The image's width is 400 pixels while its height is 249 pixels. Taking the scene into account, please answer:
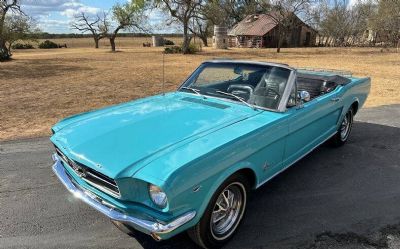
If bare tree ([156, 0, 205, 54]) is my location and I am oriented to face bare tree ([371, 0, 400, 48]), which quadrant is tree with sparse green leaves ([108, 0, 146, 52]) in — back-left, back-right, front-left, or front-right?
back-left

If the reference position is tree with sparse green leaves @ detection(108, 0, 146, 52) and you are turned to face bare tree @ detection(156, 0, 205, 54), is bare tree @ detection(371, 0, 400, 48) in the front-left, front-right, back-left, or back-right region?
front-left

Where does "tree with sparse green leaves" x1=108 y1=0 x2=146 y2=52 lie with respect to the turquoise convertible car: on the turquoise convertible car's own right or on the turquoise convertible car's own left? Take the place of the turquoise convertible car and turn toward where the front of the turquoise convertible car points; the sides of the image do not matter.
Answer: on the turquoise convertible car's own right

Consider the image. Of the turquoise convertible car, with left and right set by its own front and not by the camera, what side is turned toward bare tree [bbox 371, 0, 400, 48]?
back

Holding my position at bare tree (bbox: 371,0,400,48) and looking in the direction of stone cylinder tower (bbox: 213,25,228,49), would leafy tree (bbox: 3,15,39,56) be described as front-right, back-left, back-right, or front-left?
front-left

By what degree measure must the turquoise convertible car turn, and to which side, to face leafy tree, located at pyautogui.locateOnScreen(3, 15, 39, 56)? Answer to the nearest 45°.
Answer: approximately 90° to its right

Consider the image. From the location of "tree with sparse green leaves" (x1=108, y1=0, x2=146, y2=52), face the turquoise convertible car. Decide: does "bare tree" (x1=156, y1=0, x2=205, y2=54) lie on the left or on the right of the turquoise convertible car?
left

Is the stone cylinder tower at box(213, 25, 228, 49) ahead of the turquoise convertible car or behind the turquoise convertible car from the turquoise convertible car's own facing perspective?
behind

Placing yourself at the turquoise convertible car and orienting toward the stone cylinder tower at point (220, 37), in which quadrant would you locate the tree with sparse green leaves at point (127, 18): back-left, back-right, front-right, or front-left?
front-left

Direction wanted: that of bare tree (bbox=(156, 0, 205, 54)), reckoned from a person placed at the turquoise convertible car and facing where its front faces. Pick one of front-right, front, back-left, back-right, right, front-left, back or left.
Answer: back-right

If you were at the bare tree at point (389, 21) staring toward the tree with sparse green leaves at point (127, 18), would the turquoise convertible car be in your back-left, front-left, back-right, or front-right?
front-left

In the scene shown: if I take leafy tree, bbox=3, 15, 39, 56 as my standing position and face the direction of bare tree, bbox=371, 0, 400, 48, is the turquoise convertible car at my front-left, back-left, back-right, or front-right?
front-right

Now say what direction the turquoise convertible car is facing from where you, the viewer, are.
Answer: facing the viewer and to the left of the viewer
